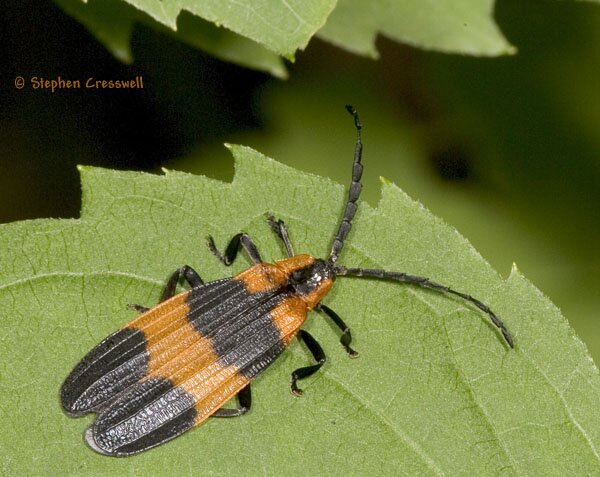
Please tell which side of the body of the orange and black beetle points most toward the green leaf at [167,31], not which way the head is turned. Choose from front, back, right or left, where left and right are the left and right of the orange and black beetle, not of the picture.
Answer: left

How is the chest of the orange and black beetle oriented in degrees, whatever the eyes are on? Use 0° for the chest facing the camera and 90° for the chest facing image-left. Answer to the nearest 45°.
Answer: approximately 225°

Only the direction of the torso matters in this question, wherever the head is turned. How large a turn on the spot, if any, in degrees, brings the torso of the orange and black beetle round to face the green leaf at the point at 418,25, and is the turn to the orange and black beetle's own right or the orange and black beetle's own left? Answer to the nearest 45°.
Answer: approximately 45° to the orange and black beetle's own left
